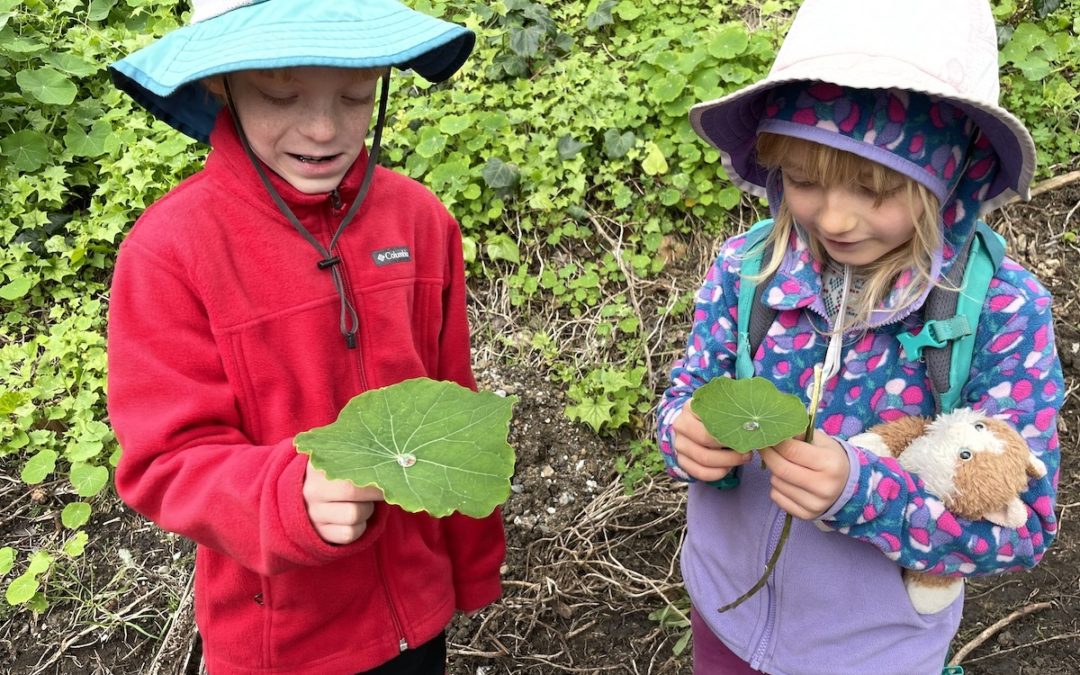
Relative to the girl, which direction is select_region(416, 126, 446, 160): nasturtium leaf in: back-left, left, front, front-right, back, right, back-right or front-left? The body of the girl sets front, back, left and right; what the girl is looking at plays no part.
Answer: right

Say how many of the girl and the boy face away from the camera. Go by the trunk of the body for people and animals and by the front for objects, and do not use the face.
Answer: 0

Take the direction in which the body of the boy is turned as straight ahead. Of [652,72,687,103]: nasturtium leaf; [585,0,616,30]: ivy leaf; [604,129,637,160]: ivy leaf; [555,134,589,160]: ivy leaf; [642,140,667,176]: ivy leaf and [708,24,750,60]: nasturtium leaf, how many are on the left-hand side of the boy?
6

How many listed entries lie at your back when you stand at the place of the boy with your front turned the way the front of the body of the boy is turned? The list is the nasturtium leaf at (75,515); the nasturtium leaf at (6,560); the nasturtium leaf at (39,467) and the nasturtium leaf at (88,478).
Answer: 4

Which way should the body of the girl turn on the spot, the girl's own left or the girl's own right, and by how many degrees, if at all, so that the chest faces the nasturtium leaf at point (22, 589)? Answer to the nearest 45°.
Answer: approximately 45° to the girl's own right

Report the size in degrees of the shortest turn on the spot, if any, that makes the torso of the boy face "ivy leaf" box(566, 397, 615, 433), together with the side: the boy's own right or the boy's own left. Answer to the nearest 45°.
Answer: approximately 90° to the boy's own left

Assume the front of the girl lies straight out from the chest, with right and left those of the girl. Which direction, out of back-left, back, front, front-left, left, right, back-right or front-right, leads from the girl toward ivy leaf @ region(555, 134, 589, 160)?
right

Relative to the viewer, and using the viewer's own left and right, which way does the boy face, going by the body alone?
facing the viewer and to the right of the viewer

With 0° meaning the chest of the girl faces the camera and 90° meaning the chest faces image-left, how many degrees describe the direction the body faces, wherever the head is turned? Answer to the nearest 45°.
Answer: approximately 45°

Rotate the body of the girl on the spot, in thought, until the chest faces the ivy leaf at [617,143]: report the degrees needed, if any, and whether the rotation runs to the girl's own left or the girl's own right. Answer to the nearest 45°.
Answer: approximately 90° to the girl's own right

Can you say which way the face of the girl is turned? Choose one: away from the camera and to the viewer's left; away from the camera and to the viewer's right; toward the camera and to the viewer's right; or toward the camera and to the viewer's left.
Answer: toward the camera and to the viewer's left

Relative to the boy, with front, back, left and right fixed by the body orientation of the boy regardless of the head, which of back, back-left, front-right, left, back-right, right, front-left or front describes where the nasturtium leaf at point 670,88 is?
left
